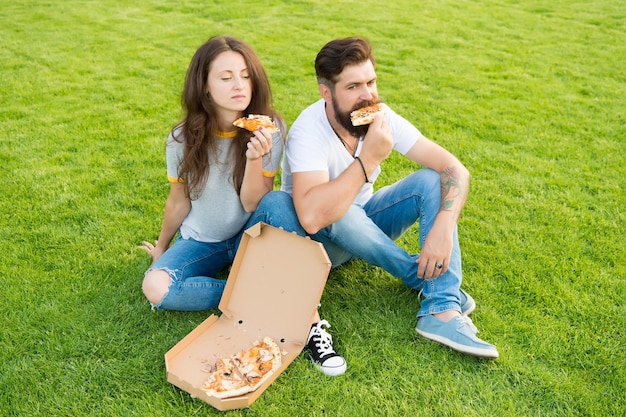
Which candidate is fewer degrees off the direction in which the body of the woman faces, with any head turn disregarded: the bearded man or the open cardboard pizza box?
the open cardboard pizza box

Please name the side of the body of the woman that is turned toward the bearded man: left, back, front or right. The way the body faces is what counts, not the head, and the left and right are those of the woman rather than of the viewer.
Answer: left

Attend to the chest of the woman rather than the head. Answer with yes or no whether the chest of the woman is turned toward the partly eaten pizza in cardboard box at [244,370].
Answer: yes

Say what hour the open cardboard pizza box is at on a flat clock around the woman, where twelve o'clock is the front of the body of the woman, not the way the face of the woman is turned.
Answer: The open cardboard pizza box is roughly at 11 o'clock from the woman.

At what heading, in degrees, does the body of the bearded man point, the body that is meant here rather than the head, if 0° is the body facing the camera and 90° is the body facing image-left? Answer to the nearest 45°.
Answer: approximately 315°

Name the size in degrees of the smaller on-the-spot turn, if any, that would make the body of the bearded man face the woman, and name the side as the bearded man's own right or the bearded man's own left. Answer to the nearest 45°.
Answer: approximately 135° to the bearded man's own right

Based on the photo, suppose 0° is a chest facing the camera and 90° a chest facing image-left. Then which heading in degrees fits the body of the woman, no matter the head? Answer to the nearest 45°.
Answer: approximately 0°
